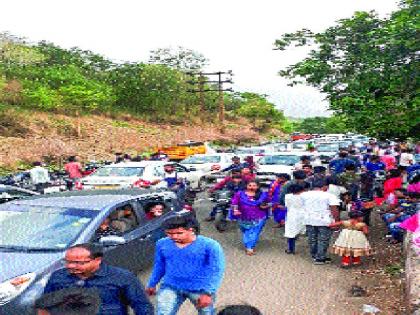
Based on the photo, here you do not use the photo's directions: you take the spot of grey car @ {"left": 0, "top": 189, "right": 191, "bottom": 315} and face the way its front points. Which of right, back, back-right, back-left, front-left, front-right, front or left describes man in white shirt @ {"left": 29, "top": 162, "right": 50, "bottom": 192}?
back-right

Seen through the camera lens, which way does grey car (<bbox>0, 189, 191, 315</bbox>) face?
facing the viewer and to the left of the viewer

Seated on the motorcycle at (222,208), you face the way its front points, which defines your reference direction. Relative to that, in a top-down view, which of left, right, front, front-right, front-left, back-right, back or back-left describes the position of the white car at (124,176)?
back-right

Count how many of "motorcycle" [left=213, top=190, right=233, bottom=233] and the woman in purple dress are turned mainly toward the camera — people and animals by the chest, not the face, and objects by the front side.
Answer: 2

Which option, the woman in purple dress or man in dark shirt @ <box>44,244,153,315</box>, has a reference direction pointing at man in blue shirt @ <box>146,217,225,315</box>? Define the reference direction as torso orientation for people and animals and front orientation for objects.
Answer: the woman in purple dress

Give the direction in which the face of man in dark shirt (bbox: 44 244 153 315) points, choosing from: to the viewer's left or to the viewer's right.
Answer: to the viewer's left

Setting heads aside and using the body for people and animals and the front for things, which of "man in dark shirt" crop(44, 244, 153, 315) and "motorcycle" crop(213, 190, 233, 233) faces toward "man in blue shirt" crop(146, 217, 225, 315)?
the motorcycle

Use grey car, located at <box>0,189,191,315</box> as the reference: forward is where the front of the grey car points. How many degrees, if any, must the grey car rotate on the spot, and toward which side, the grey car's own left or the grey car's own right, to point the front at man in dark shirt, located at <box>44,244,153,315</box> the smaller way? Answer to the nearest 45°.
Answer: approximately 45° to the grey car's own left

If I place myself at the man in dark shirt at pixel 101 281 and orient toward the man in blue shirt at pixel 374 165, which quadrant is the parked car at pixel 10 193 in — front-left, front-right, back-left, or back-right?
front-left

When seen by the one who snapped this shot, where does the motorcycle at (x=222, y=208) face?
facing the viewer

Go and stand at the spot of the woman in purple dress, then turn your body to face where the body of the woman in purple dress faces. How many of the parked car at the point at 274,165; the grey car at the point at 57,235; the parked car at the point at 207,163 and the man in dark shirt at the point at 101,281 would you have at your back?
2

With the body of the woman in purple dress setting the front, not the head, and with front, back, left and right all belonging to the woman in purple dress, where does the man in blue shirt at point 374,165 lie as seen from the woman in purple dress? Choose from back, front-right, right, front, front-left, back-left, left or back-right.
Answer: back-left

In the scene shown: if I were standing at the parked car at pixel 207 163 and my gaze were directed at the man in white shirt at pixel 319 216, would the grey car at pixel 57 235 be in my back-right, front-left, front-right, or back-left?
front-right
